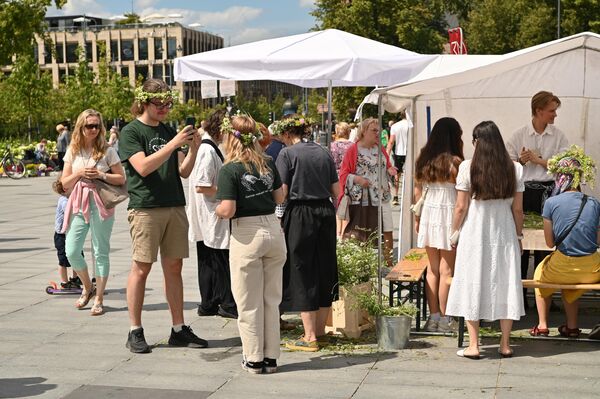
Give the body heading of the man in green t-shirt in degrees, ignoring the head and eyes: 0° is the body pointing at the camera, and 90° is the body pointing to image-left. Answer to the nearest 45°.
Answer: approximately 315°

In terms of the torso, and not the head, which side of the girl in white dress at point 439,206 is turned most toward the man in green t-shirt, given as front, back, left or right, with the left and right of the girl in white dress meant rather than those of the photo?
left

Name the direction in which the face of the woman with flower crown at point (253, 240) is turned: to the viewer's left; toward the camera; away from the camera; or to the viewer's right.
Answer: away from the camera

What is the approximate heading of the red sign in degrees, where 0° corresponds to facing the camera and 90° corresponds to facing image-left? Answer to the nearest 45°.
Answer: approximately 0°

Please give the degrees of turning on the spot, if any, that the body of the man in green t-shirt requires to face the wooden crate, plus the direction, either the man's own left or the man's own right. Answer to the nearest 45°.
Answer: approximately 45° to the man's own left

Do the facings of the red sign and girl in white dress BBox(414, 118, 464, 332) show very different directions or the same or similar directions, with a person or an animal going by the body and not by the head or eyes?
very different directions

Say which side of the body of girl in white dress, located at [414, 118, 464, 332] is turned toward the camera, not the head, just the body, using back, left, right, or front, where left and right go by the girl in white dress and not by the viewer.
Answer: back

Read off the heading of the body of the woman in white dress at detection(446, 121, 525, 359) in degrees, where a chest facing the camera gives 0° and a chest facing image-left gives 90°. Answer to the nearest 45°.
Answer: approximately 180°
